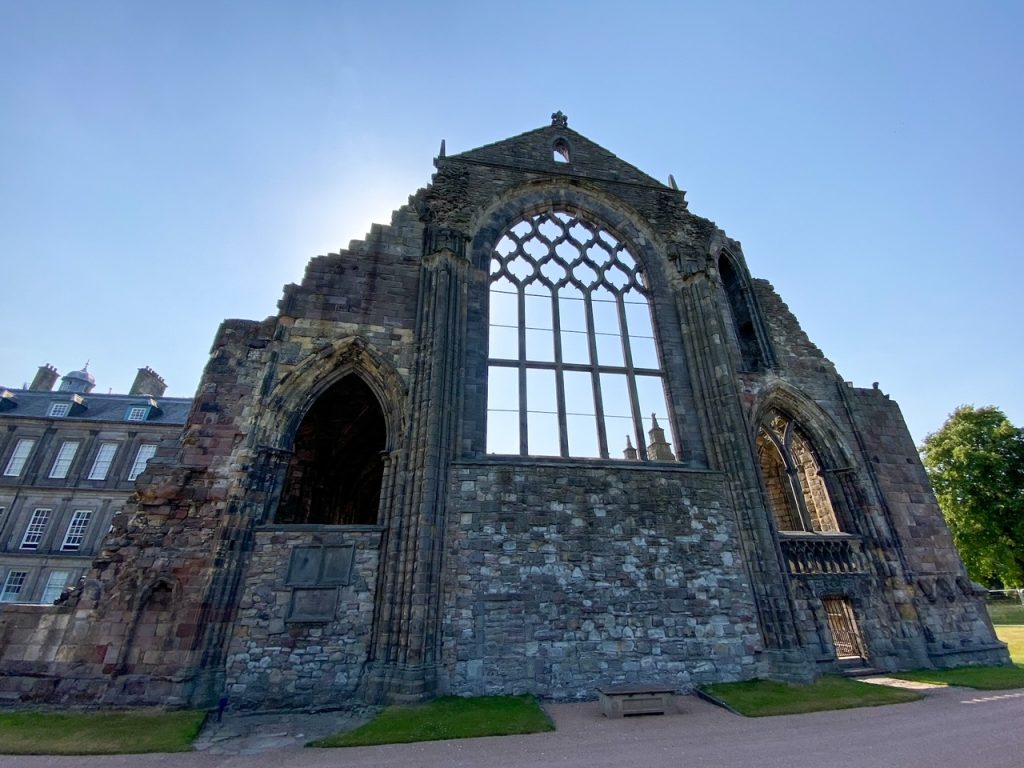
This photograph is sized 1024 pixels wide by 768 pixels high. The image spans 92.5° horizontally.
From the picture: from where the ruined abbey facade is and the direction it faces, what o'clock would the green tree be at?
The green tree is roughly at 8 o'clock from the ruined abbey facade.

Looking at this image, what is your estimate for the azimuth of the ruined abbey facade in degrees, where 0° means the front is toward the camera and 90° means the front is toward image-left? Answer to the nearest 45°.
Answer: approximately 0°
